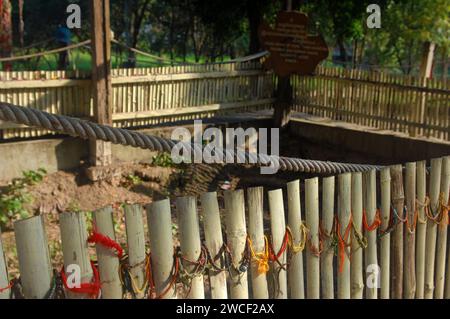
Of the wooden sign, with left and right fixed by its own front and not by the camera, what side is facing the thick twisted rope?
front

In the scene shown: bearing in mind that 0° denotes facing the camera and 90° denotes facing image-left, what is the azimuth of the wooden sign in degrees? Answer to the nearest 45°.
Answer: approximately 0°

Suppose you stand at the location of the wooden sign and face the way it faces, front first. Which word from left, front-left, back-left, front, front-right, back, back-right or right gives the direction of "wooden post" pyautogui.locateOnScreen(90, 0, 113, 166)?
front-right

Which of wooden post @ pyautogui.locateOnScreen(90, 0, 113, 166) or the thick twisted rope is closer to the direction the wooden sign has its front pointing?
the thick twisted rope
